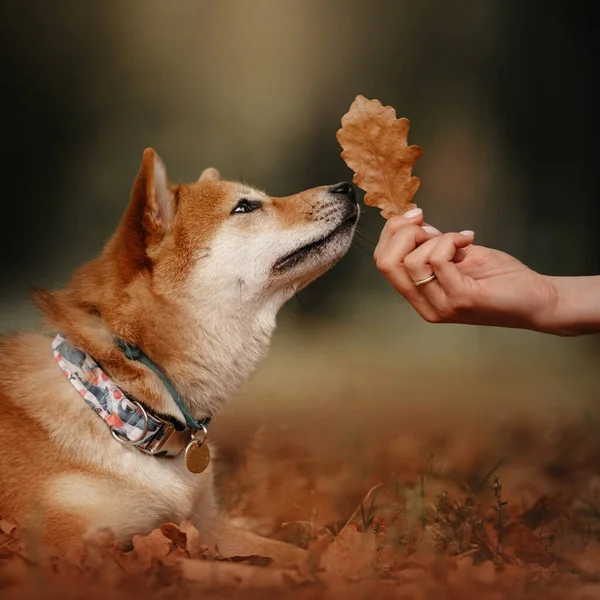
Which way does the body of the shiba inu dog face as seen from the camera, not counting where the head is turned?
to the viewer's right
